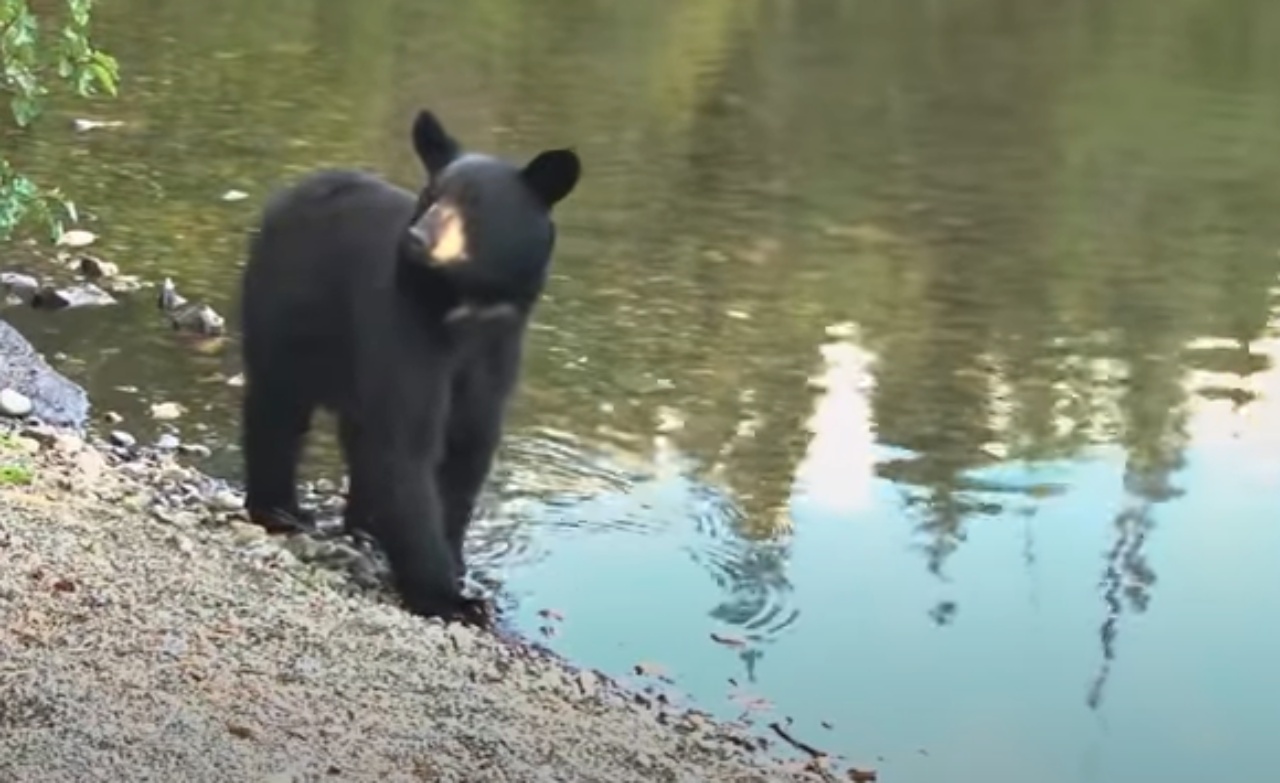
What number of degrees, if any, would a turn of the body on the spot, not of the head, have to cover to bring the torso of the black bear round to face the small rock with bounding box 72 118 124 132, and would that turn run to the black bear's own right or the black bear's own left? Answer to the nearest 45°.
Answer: approximately 135° to the black bear's own left

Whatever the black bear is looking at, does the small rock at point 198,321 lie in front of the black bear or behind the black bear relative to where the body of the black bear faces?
behind

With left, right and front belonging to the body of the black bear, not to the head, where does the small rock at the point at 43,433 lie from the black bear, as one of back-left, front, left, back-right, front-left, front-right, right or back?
back

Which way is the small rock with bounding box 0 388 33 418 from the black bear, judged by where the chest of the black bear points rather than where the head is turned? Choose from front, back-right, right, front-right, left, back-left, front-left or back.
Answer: back

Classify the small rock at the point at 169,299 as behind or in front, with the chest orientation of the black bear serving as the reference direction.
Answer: behind

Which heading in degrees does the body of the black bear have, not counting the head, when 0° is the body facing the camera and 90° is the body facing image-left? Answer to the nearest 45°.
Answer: approximately 315°

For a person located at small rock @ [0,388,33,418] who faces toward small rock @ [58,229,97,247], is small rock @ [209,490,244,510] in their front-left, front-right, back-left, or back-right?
back-right

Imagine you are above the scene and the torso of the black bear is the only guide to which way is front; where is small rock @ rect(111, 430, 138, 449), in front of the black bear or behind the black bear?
behind
